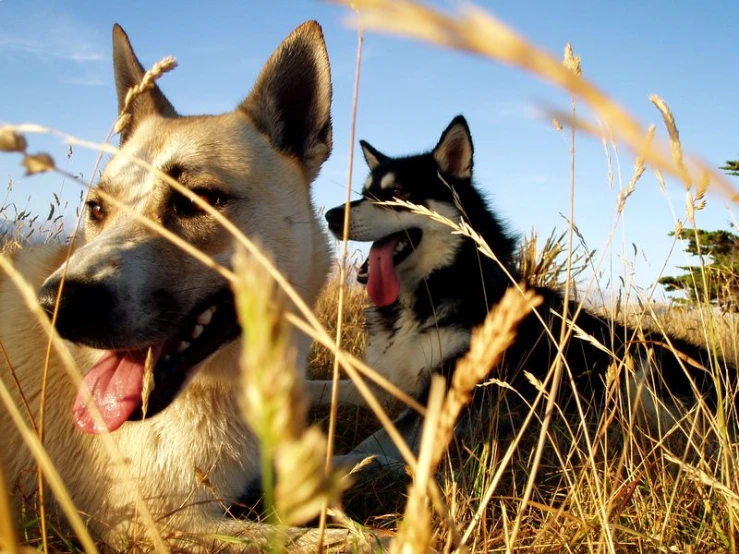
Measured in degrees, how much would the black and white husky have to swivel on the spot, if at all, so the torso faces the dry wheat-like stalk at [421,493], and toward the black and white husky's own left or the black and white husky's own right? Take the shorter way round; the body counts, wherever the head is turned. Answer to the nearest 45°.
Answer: approximately 45° to the black and white husky's own left

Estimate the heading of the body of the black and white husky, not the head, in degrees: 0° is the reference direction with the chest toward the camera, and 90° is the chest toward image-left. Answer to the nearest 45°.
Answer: approximately 45°

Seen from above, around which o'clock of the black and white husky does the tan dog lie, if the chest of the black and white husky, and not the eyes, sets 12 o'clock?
The tan dog is roughly at 11 o'clock from the black and white husky.

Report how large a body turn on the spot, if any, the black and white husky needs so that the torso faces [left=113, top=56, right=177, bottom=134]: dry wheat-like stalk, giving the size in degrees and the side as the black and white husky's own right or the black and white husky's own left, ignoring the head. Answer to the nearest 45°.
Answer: approximately 45° to the black and white husky's own left

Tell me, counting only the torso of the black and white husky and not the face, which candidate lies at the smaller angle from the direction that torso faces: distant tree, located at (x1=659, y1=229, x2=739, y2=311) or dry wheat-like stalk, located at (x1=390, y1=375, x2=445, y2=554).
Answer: the dry wheat-like stalk
